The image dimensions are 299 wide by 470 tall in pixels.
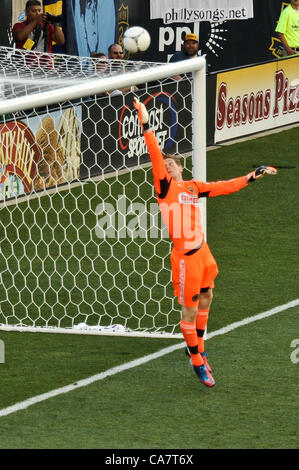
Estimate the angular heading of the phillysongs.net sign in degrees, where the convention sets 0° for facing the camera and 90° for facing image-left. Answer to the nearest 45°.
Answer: approximately 0°

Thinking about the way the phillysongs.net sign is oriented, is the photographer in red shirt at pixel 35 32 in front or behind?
in front

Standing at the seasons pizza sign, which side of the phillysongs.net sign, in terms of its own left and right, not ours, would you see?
front

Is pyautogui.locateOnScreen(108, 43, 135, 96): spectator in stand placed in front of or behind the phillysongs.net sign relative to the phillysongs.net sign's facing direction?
in front

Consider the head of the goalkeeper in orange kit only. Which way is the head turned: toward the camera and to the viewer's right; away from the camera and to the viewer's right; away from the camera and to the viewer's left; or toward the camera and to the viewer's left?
toward the camera and to the viewer's left

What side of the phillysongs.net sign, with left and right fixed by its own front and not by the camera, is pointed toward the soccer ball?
front
